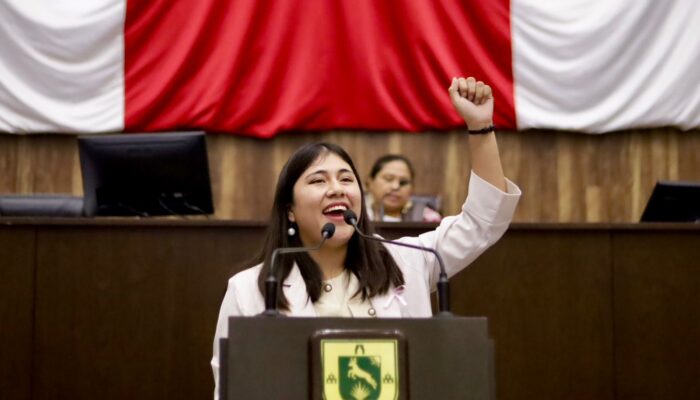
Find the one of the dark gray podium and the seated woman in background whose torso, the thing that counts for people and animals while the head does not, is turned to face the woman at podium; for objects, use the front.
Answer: the seated woman in background

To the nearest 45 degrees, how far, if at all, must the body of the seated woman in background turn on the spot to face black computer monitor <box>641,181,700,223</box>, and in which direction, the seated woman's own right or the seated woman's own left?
approximately 45° to the seated woman's own left

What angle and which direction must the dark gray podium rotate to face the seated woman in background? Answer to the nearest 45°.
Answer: approximately 180°

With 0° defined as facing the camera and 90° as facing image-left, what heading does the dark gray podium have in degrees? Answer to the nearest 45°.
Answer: approximately 0°

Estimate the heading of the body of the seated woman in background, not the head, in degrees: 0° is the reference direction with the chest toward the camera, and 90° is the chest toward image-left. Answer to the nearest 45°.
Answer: approximately 0°

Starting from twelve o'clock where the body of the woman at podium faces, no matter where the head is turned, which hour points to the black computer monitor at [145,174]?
The black computer monitor is roughly at 5 o'clock from the woman at podium.
